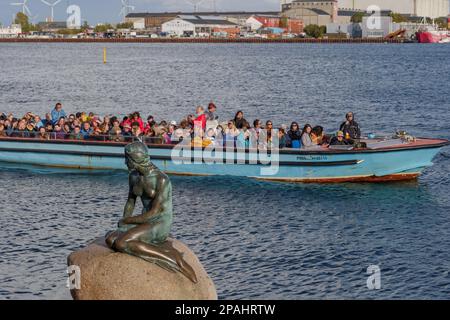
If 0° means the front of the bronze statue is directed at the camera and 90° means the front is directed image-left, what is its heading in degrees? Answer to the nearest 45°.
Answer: approximately 45°

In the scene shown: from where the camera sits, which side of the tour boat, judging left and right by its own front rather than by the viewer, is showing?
right

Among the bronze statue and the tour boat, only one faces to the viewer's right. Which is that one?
the tour boat

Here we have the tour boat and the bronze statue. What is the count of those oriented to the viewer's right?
1

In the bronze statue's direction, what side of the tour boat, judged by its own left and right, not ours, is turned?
right

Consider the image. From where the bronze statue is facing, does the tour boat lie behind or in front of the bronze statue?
behind
